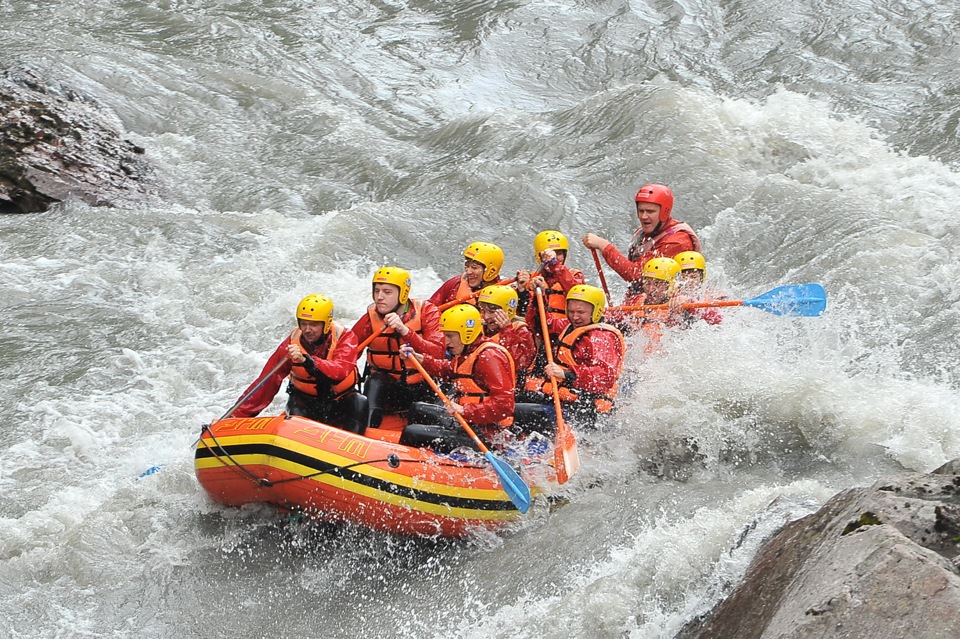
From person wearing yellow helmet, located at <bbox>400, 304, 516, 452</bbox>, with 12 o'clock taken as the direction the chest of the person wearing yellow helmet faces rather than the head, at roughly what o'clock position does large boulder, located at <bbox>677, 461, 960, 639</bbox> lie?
The large boulder is roughly at 8 o'clock from the person wearing yellow helmet.

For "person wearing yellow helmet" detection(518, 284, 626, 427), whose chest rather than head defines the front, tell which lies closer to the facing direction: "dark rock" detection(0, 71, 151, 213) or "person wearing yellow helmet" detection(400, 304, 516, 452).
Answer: the person wearing yellow helmet

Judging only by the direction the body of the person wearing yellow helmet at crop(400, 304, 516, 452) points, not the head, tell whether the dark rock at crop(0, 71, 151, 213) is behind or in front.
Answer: in front

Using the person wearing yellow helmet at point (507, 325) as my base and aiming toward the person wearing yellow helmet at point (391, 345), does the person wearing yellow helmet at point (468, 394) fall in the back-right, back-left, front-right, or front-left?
front-left

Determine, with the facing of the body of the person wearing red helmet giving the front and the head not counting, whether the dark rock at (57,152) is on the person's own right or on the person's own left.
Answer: on the person's own right

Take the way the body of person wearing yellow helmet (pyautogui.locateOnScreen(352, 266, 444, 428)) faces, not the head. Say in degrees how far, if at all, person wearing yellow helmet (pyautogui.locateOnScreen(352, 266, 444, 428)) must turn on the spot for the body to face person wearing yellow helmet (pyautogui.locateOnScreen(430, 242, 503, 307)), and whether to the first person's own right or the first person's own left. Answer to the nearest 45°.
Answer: approximately 180°

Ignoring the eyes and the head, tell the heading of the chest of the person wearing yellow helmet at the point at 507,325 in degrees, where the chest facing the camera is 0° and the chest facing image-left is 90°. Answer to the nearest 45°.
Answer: approximately 45°

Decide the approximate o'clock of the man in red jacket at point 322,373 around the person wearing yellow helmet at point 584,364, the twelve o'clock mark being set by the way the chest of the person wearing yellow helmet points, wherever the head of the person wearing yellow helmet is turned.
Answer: The man in red jacket is roughly at 1 o'clock from the person wearing yellow helmet.

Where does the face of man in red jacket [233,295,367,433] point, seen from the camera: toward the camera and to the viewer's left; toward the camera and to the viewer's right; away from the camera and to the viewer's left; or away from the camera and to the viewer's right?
toward the camera and to the viewer's left

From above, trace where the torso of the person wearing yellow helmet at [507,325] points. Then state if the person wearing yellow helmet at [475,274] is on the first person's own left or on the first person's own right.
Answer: on the first person's own right

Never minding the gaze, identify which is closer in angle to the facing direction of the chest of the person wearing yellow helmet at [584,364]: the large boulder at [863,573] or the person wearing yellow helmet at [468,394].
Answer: the person wearing yellow helmet

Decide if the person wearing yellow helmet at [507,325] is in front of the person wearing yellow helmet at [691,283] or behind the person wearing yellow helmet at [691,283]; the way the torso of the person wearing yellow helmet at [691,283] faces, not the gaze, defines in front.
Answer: in front

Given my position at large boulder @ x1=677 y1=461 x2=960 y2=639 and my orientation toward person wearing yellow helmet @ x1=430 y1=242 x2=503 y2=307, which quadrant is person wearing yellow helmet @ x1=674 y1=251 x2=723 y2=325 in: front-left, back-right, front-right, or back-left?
front-right

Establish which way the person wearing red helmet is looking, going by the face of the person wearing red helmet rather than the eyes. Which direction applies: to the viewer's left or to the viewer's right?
to the viewer's left

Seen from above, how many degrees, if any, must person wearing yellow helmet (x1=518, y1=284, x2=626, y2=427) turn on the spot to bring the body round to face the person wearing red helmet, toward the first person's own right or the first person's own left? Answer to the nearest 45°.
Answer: approximately 135° to the first person's own right

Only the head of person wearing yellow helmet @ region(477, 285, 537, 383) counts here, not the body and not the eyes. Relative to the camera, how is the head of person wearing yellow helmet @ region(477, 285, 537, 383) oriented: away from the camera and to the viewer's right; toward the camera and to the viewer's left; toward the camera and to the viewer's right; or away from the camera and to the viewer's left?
toward the camera and to the viewer's left

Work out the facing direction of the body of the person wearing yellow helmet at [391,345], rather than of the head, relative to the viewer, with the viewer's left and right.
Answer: facing the viewer and to the left of the viewer

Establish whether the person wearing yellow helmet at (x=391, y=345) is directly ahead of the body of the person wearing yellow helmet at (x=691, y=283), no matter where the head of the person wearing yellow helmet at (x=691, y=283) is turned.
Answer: yes
